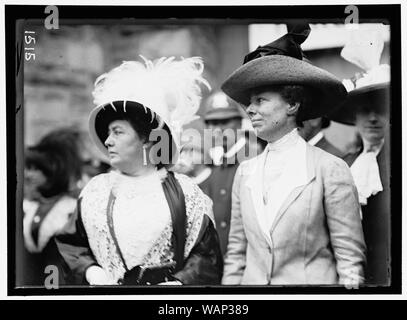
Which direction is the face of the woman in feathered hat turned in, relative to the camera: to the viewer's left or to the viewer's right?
to the viewer's left

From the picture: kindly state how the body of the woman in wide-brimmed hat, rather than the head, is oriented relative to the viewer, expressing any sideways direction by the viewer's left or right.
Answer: facing the viewer and to the left of the viewer

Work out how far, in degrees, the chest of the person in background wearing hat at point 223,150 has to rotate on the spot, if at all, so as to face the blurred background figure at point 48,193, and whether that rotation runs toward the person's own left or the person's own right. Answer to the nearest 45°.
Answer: approximately 90° to the person's own right

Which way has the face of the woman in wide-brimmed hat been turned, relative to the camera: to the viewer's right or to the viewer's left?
to the viewer's left

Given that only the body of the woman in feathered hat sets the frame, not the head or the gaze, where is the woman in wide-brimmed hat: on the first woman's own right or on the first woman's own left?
on the first woman's own left

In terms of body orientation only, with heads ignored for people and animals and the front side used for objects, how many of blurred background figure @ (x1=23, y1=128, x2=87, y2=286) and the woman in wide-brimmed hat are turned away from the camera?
0

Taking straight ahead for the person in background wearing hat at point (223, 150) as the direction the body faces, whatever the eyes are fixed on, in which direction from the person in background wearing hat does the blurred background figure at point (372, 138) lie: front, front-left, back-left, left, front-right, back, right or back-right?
left

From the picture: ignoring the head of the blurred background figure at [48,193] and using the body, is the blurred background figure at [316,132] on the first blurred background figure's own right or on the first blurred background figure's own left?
on the first blurred background figure's own left

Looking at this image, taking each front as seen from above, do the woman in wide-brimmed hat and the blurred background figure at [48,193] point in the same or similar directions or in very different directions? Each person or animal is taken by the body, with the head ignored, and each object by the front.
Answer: same or similar directions

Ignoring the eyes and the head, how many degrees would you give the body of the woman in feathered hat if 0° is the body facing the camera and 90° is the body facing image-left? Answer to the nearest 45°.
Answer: approximately 45°

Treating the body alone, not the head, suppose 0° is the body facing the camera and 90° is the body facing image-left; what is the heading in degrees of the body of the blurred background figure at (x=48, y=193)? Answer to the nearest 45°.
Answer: approximately 45°

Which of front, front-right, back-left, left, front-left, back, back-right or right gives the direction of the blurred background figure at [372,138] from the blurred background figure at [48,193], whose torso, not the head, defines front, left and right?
back-left

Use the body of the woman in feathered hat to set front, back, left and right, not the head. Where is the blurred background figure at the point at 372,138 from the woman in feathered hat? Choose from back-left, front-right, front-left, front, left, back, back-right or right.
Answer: back-left

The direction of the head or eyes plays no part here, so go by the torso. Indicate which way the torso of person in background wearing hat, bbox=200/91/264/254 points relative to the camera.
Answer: toward the camera
